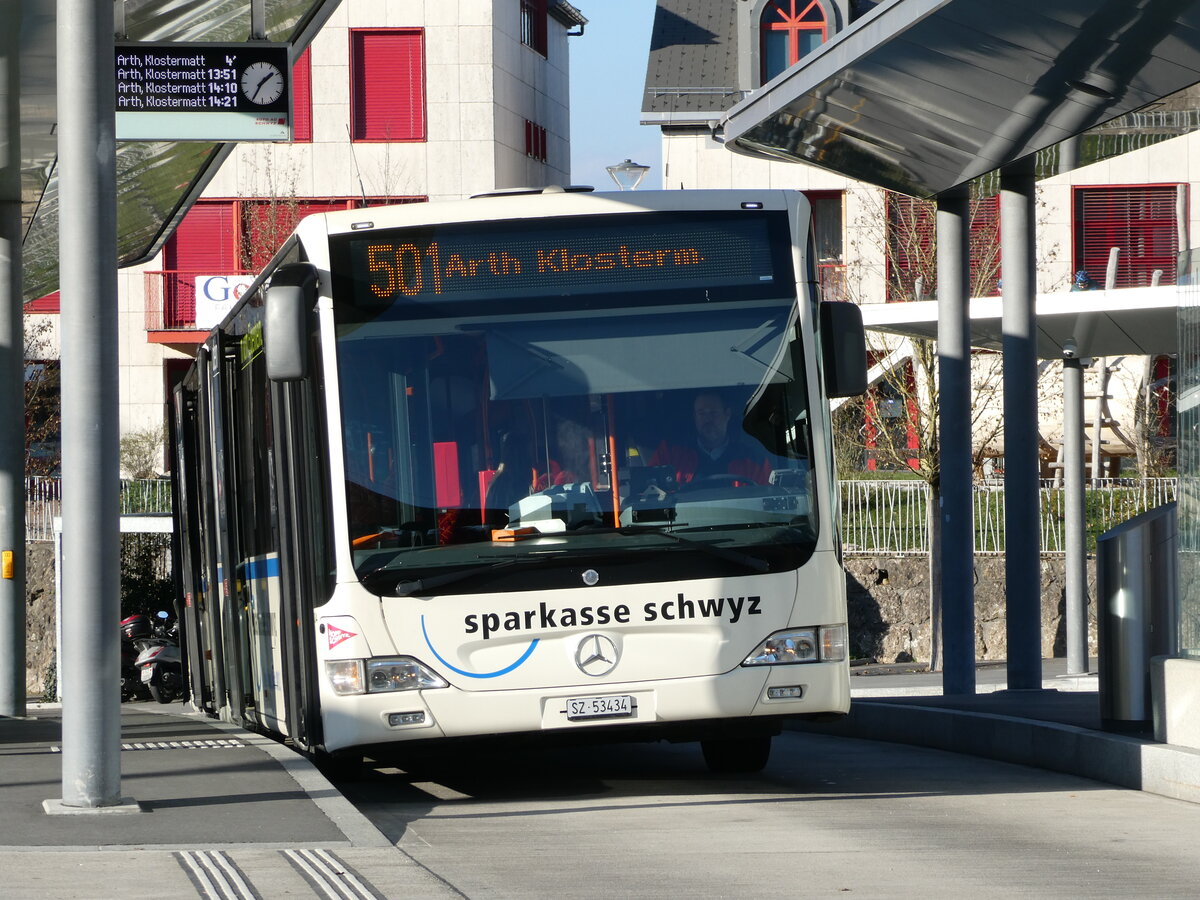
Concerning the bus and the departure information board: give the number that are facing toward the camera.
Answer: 2

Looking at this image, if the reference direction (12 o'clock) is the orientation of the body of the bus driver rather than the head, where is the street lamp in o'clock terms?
The street lamp is roughly at 6 o'clock from the bus driver.

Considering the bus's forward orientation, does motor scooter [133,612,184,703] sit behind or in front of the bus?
behind

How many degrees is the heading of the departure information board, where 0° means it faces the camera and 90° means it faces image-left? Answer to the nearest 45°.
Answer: approximately 0°

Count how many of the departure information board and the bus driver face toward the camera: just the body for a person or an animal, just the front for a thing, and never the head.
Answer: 2

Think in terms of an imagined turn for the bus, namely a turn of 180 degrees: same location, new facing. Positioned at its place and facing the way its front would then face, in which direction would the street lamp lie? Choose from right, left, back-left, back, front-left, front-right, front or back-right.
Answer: front

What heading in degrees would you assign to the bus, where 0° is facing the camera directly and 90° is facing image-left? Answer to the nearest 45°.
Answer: approximately 0°

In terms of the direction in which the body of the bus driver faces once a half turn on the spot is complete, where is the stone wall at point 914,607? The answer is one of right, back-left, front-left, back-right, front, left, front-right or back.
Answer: front

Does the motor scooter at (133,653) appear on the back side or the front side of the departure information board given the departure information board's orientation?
on the back side

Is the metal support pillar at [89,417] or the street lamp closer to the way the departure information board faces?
the metal support pillar

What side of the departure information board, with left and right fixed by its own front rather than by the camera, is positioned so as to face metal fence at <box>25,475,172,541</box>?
back
